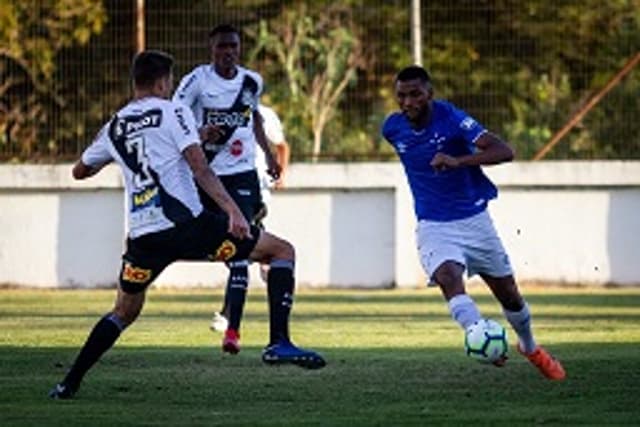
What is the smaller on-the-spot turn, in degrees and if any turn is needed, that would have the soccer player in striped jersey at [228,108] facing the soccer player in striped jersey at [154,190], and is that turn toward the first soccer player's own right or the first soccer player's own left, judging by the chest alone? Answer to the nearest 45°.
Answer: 0° — they already face them

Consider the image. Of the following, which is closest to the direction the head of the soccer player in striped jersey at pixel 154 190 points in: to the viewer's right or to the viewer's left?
to the viewer's right

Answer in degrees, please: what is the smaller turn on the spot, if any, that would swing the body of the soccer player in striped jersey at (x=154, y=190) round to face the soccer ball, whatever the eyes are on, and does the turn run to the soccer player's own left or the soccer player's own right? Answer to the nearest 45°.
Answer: approximately 45° to the soccer player's own right

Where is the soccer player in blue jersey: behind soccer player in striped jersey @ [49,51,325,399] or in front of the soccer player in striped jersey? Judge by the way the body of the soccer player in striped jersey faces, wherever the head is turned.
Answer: in front

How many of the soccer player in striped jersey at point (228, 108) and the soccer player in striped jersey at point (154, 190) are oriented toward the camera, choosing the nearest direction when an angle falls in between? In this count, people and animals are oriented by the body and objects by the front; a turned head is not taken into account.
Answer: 1

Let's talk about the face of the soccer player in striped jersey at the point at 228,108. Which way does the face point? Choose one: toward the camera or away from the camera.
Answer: toward the camera

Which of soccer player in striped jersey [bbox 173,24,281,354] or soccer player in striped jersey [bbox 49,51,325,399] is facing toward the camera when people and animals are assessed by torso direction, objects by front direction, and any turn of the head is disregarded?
soccer player in striped jersey [bbox 173,24,281,354]

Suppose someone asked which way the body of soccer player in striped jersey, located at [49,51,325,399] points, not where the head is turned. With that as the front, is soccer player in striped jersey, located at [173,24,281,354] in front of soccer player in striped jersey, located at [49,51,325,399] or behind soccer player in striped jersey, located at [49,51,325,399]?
in front

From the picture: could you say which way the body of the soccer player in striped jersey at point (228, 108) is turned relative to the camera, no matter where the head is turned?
toward the camera

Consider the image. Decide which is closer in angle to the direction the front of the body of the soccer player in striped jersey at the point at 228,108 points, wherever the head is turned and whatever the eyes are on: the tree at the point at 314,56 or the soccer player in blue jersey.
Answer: the soccer player in blue jersey

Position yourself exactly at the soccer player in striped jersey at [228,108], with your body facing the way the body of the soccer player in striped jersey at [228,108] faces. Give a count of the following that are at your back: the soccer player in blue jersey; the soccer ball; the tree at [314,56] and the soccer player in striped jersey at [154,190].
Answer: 1

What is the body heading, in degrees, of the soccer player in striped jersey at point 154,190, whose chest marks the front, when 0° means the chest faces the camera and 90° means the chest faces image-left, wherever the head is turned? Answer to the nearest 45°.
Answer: approximately 225°

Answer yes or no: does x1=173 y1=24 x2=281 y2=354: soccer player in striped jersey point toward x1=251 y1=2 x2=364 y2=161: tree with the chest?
no

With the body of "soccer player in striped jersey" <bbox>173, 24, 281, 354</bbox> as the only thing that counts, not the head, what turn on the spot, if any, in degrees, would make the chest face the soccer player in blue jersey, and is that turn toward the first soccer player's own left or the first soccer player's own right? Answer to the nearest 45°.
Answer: approximately 45° to the first soccer player's own left

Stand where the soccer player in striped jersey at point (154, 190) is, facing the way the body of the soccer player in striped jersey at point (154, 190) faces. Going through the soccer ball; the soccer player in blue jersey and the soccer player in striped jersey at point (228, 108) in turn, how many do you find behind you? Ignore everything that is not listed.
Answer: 0

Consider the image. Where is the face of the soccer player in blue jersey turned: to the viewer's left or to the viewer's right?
to the viewer's left
